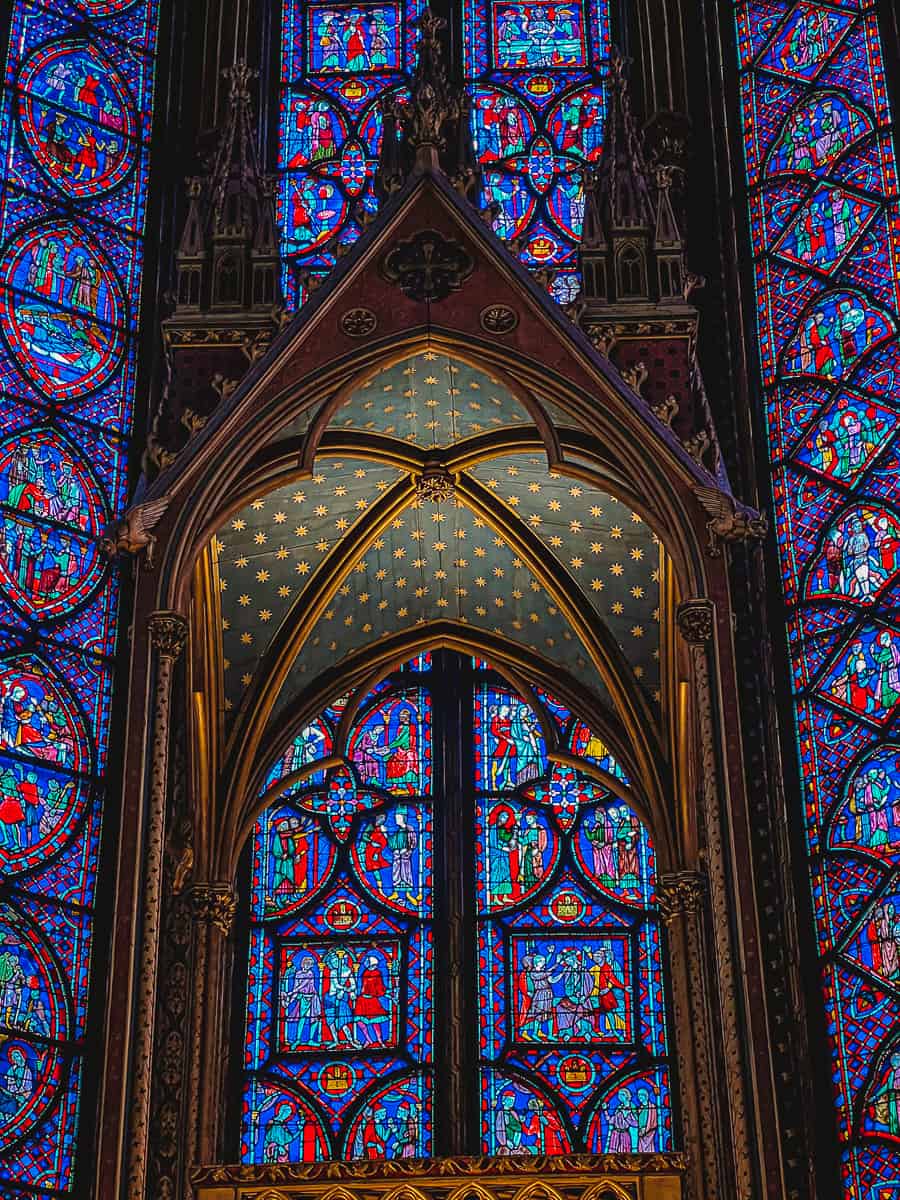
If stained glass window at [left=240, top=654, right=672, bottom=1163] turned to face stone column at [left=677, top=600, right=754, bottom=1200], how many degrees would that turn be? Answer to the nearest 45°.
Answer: approximately 45° to its left

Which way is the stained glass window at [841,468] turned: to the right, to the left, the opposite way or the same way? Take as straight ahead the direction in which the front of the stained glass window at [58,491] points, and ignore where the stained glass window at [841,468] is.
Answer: to the right

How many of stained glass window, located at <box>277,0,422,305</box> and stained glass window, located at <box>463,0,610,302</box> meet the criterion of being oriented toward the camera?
2

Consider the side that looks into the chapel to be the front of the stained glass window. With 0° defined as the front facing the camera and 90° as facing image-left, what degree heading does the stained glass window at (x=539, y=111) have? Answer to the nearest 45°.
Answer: approximately 0°

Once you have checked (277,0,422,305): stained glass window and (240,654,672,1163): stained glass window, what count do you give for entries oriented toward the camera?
2
